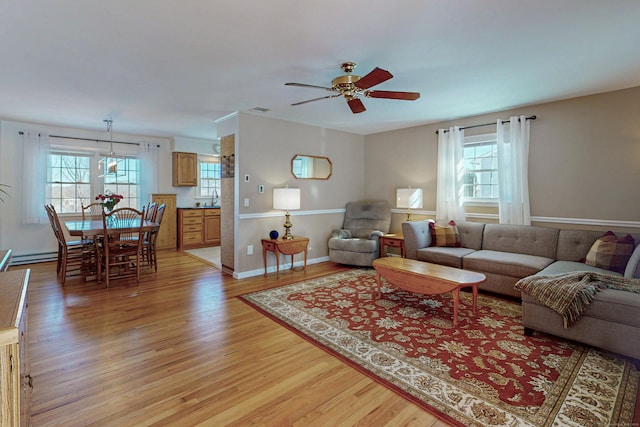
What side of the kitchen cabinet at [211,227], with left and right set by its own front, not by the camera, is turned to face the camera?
front

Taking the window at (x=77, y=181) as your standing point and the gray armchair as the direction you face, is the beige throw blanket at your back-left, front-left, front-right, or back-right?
front-right

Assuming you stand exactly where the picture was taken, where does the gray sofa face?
facing the viewer and to the left of the viewer

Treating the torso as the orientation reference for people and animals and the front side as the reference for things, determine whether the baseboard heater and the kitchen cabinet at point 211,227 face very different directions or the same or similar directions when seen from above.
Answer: same or similar directions

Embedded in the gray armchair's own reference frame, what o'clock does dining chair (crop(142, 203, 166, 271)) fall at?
The dining chair is roughly at 1 o'clock from the gray armchair.

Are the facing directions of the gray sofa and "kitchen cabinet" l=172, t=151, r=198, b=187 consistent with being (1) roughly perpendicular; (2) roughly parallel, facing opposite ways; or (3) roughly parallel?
roughly perpendicular

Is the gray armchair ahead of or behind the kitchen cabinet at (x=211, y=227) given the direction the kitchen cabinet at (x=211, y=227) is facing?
ahead

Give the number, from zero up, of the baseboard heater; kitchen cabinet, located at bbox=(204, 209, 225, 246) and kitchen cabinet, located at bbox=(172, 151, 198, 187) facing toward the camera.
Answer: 3

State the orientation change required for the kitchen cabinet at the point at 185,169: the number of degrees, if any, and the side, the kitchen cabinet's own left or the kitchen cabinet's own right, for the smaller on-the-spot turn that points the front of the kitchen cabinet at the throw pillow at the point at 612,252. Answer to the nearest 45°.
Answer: approximately 45° to the kitchen cabinet's own left

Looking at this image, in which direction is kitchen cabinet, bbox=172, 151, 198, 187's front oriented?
toward the camera

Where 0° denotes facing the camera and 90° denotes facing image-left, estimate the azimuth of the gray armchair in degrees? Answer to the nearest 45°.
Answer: approximately 45°

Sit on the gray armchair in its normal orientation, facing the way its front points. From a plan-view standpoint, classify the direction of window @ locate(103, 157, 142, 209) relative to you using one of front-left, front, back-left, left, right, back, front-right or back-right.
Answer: front-right

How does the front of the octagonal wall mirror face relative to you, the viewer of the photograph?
facing the viewer and to the right of the viewer

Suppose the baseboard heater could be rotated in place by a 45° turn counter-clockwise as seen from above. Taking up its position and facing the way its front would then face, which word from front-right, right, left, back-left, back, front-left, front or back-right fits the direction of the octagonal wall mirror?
front

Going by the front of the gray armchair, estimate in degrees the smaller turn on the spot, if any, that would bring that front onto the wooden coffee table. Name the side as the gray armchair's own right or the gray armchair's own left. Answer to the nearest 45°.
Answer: approximately 45° to the gray armchair's own left
